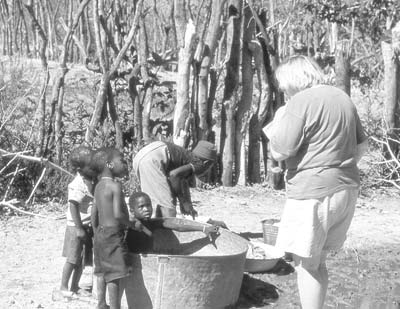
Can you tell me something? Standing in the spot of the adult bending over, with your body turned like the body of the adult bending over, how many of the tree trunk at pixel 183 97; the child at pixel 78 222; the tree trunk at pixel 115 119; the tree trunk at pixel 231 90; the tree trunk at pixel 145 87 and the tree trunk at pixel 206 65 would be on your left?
5

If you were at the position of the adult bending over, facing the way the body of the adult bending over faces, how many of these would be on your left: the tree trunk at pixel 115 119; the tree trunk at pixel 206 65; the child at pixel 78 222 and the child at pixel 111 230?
2

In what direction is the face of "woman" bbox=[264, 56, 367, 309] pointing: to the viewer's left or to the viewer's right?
to the viewer's left

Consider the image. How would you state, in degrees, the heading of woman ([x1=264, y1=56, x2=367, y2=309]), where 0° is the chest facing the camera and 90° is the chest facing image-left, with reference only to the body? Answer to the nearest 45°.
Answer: approximately 135°

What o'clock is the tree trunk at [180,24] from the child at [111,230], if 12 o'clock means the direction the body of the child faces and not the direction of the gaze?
The tree trunk is roughly at 11 o'clock from the child.

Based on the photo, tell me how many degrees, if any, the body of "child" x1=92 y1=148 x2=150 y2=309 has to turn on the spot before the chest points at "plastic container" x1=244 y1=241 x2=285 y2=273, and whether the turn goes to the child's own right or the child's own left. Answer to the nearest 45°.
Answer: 0° — they already face it

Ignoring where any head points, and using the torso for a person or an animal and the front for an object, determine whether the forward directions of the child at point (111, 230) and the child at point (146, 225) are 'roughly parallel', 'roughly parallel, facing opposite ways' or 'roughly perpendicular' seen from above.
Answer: roughly perpendicular

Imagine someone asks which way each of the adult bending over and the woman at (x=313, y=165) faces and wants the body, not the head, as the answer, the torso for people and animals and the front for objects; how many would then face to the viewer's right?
1

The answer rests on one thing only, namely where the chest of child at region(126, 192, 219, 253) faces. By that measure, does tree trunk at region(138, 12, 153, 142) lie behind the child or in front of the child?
behind

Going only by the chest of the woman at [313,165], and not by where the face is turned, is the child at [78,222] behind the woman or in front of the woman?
in front

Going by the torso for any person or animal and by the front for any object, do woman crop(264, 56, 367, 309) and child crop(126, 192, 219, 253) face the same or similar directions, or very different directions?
very different directions

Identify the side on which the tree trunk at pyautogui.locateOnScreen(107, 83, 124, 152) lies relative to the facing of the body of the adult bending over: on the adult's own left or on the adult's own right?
on the adult's own left

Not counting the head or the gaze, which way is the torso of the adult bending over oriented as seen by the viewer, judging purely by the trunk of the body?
to the viewer's right

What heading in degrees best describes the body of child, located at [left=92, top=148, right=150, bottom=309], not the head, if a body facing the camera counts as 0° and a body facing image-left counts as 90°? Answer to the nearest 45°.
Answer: approximately 225°

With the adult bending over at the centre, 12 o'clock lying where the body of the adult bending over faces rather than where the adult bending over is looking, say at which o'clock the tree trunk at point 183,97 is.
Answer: The tree trunk is roughly at 9 o'clock from the adult bending over.
